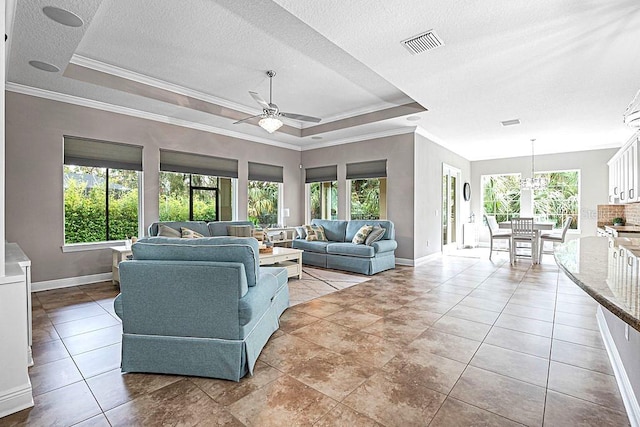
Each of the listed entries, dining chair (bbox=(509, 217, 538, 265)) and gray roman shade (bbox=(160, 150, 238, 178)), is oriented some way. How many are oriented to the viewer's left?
0

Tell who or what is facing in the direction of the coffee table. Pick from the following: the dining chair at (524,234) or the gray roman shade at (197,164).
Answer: the gray roman shade

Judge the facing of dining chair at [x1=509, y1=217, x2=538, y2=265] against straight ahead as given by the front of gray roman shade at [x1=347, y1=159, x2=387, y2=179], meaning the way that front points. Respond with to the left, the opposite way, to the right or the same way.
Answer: the opposite way

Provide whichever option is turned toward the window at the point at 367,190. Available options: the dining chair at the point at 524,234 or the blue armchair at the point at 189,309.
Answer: the blue armchair

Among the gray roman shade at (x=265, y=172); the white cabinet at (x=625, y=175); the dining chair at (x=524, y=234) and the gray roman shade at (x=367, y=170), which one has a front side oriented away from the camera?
the dining chair

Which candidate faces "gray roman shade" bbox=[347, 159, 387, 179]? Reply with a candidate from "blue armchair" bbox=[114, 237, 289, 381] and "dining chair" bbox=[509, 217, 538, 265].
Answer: the blue armchair

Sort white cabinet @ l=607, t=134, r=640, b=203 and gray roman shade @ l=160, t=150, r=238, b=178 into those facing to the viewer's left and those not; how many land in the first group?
1

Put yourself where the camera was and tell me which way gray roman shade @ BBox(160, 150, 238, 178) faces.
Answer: facing the viewer and to the right of the viewer

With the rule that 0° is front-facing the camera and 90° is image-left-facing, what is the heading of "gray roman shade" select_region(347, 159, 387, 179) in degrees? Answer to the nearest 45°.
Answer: approximately 45°

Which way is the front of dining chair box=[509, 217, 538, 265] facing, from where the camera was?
facing away from the viewer

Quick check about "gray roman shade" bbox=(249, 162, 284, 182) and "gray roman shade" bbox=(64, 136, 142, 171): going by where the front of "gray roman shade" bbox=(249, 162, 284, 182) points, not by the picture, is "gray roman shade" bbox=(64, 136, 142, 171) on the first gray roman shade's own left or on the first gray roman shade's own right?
on the first gray roman shade's own right

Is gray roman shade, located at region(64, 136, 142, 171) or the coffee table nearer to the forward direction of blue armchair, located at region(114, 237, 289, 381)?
the coffee table

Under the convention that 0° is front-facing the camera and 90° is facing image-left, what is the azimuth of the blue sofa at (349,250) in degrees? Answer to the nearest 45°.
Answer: approximately 45°

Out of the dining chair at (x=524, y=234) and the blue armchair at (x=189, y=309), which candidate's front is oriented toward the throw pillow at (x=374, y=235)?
the blue armchair

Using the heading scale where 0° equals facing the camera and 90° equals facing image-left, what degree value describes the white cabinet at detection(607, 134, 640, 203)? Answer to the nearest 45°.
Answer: approximately 90°

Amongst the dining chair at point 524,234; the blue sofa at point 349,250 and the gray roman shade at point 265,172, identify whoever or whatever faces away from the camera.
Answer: the dining chair

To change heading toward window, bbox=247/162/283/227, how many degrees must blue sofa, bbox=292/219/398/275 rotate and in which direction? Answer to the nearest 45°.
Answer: approximately 90° to its right
